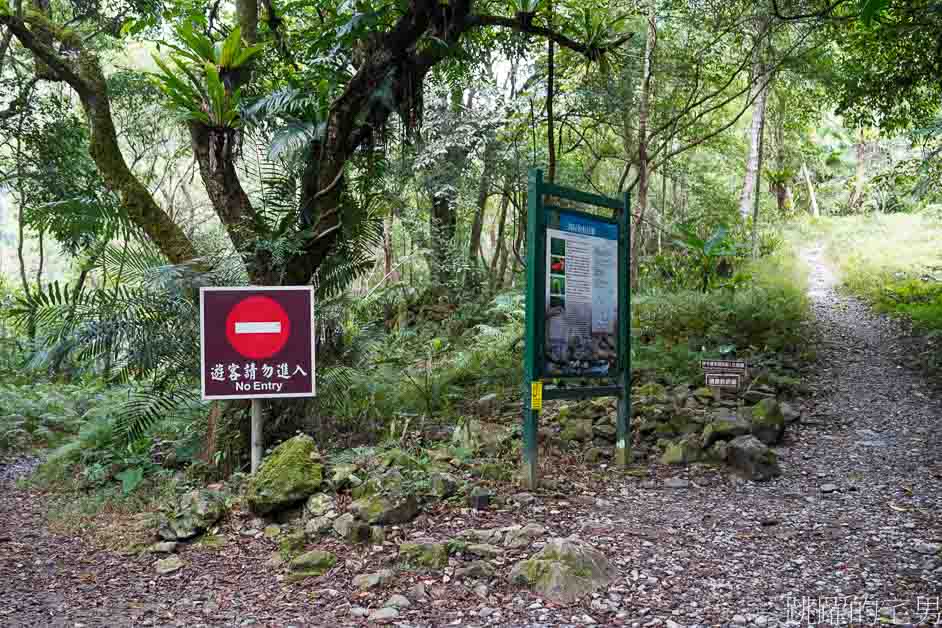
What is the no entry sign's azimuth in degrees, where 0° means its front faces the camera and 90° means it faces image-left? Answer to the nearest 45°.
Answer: approximately 0°

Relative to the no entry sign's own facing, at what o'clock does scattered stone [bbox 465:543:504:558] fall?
The scattered stone is roughly at 11 o'clock from the no entry sign.

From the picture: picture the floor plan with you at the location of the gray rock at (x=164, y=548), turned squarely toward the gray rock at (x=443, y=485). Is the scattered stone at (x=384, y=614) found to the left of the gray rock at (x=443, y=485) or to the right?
right

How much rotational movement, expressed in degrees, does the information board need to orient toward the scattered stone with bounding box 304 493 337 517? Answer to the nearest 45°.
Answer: approximately 90° to its right

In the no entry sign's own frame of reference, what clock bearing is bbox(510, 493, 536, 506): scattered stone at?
The scattered stone is roughly at 10 o'clock from the no entry sign.

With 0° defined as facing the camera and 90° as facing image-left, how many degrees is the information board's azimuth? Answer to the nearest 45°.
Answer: approximately 315°

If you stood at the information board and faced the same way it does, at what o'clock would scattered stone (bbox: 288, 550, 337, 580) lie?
The scattered stone is roughly at 3 o'clock from the information board.

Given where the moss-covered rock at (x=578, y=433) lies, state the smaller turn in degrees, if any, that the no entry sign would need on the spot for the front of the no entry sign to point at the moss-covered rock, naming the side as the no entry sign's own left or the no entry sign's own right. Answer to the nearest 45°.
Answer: approximately 90° to the no entry sign's own left

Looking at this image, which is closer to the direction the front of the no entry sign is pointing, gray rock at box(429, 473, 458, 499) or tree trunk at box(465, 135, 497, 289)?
the gray rock
